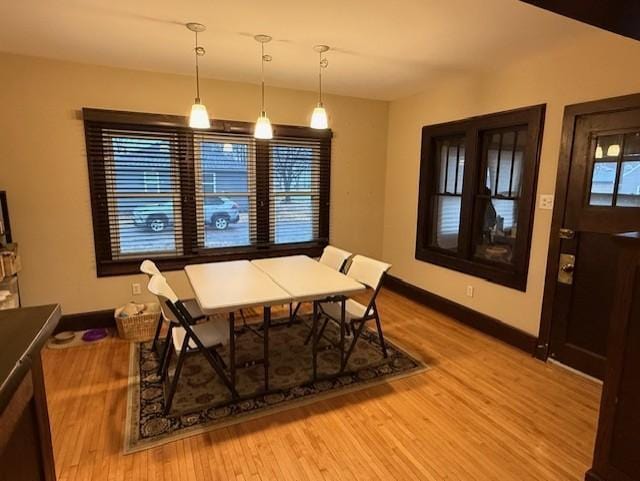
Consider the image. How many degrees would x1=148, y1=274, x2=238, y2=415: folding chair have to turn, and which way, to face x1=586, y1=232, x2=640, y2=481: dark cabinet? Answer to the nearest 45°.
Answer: approximately 45° to its right

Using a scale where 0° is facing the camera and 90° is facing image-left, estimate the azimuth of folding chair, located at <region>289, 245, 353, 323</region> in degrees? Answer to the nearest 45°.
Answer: approximately 45°

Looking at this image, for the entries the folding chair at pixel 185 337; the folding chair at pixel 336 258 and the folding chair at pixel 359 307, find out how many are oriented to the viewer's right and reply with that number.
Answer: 1

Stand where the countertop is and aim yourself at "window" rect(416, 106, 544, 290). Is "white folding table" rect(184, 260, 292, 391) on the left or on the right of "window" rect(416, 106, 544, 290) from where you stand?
left

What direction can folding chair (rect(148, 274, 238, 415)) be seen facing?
to the viewer's right

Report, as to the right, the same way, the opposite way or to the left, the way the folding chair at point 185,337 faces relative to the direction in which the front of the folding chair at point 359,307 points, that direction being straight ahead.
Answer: the opposite way

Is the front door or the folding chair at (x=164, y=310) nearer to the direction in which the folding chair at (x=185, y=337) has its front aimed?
the front door

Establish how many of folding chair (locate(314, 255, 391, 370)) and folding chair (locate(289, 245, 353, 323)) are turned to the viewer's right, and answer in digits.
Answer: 0

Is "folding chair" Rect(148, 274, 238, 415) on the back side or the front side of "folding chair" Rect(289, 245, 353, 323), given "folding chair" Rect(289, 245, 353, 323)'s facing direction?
on the front side

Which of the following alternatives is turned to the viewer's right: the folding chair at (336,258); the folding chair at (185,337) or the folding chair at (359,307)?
the folding chair at (185,337)

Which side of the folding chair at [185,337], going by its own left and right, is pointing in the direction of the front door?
front

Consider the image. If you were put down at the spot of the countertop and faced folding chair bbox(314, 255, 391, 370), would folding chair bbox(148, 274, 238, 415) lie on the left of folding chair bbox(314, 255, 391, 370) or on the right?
left

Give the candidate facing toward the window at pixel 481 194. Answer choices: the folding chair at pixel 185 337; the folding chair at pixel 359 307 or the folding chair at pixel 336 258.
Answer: the folding chair at pixel 185 337

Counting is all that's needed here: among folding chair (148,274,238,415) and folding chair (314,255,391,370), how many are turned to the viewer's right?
1

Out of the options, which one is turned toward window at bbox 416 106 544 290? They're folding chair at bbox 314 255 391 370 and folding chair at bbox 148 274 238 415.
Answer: folding chair at bbox 148 274 238 415

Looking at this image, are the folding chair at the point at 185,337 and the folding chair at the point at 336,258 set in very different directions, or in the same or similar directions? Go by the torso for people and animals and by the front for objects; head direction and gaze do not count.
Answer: very different directions
